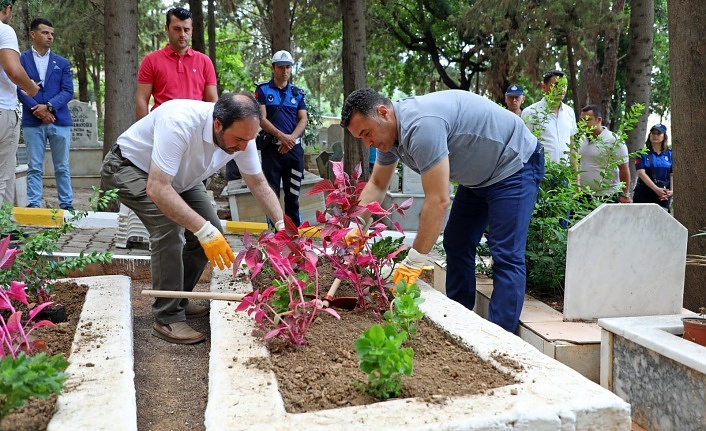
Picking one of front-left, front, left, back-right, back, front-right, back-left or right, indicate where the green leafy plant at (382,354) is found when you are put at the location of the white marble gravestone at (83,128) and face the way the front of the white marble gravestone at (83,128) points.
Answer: front

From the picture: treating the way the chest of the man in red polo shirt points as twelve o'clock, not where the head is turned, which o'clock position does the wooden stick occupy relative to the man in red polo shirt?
The wooden stick is roughly at 12 o'clock from the man in red polo shirt.

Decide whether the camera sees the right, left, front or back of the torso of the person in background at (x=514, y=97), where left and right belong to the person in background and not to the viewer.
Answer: front

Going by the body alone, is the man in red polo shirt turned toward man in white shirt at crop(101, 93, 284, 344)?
yes

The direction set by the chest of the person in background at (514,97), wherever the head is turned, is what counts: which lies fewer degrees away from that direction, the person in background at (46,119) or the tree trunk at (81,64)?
the person in background

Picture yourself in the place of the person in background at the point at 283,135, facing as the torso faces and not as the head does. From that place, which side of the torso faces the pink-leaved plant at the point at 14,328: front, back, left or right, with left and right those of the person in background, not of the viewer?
front

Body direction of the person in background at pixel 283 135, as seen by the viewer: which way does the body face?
toward the camera

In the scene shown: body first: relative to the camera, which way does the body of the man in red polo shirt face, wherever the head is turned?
toward the camera

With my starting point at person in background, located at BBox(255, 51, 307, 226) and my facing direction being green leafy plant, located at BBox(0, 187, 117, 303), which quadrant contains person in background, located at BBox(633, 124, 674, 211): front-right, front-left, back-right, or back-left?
back-left

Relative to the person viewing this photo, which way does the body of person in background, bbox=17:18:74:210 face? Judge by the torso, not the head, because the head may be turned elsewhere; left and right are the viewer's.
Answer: facing the viewer

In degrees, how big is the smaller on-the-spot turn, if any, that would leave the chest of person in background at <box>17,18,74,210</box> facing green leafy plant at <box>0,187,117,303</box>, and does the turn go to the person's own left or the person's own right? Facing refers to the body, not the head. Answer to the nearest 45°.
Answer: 0° — they already face it
